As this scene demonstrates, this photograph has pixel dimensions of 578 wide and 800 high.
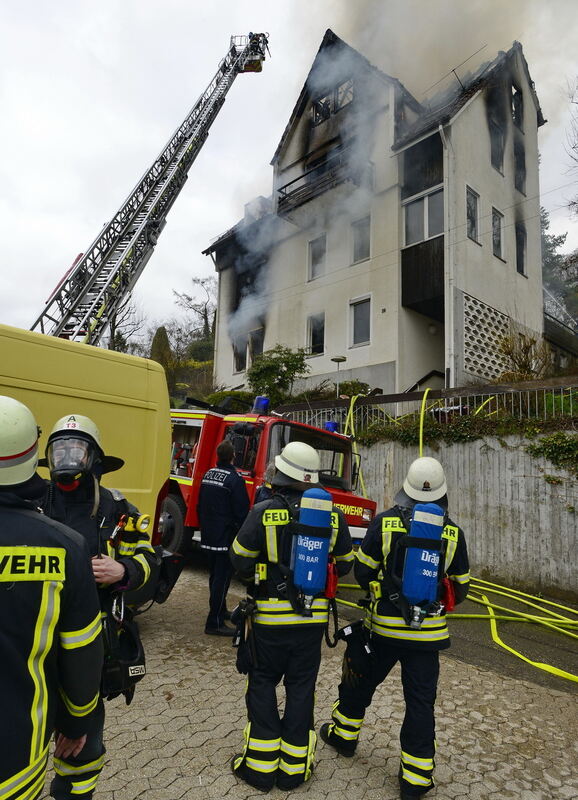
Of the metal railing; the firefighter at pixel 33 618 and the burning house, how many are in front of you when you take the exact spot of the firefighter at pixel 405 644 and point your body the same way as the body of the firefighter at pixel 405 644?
2

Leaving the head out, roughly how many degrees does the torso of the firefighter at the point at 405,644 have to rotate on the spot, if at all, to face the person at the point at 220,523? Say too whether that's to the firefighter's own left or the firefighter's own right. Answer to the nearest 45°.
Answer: approximately 45° to the firefighter's own left

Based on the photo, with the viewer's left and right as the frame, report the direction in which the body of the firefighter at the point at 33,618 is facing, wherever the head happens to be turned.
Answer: facing away from the viewer

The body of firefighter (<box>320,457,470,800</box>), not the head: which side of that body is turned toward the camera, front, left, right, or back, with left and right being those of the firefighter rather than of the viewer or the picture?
back

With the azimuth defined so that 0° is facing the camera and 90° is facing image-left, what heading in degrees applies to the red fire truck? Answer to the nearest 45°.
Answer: approximately 315°

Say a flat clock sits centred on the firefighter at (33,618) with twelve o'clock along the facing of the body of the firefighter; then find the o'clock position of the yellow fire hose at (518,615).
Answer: The yellow fire hose is roughly at 2 o'clock from the firefighter.

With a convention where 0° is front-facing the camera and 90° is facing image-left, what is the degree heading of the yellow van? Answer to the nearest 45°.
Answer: approximately 45°

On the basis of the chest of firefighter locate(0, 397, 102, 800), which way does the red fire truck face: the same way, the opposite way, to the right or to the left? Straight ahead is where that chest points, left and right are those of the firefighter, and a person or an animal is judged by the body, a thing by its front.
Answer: the opposite way

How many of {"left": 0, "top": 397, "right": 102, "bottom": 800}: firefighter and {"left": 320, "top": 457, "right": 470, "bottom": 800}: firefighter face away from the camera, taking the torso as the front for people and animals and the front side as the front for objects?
2

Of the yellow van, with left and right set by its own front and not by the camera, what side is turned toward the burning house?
back

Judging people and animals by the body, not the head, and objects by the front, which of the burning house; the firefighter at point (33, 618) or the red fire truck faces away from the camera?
the firefighter

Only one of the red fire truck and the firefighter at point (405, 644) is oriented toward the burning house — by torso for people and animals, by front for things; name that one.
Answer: the firefighter
